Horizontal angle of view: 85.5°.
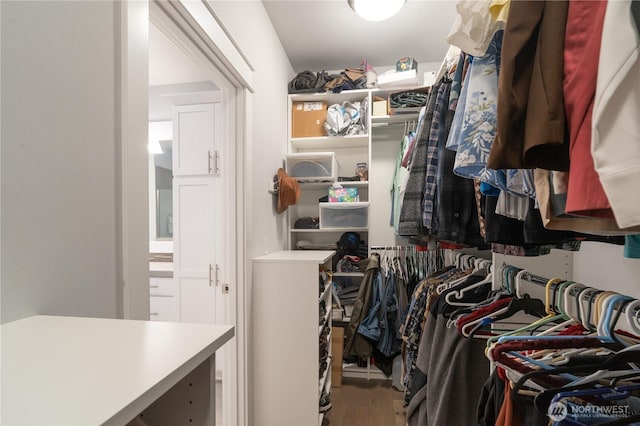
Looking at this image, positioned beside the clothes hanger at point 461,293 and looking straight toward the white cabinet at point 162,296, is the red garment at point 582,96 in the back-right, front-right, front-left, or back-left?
back-left

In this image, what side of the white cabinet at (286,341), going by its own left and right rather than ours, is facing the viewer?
right

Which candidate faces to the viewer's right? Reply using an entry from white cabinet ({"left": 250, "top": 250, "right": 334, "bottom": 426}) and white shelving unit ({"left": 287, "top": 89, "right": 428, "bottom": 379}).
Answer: the white cabinet

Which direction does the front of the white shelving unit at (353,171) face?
toward the camera

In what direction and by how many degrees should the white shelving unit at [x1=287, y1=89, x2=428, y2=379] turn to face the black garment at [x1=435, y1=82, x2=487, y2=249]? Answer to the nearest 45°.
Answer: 0° — it already faces it

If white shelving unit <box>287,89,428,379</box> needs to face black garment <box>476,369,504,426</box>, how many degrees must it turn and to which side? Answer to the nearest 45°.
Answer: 0° — it already faces it

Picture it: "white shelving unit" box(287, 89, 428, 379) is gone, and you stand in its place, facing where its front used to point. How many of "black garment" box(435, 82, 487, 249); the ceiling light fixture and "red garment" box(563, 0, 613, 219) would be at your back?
0

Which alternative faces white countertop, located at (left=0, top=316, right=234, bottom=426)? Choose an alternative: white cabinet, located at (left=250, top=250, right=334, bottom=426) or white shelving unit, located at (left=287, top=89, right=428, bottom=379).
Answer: the white shelving unit

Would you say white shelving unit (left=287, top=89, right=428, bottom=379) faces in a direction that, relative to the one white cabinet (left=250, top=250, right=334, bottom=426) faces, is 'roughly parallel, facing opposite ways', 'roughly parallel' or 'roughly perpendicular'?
roughly perpendicular

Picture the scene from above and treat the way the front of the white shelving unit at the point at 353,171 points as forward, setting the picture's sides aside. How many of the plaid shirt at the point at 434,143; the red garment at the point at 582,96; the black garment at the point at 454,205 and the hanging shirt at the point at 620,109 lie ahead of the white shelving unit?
4

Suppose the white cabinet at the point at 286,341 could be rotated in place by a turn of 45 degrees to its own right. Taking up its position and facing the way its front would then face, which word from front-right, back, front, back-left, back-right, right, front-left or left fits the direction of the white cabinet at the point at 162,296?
back

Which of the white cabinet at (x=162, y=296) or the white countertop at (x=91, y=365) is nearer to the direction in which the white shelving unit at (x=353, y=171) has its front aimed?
the white countertop

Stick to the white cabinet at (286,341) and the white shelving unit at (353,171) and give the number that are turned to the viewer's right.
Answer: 1

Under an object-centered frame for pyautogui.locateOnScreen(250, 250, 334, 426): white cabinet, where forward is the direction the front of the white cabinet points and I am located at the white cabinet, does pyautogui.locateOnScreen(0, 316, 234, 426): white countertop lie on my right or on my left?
on my right
